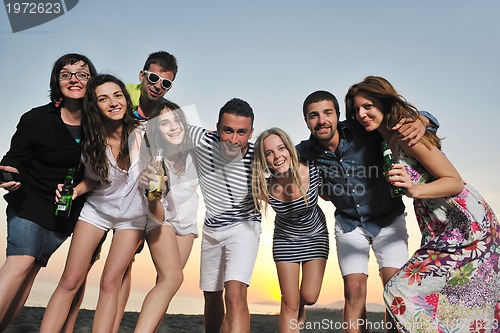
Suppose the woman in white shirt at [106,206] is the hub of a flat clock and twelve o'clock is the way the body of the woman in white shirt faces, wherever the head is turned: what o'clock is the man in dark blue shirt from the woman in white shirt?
The man in dark blue shirt is roughly at 9 o'clock from the woman in white shirt.

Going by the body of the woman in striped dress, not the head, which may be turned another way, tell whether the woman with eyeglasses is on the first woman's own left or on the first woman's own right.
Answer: on the first woman's own right

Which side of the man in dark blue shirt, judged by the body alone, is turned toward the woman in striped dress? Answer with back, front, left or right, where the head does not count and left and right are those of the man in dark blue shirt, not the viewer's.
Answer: right

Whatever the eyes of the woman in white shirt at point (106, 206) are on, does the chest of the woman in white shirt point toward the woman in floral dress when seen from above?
no

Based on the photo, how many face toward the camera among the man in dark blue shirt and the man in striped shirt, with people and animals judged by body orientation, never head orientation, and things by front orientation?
2

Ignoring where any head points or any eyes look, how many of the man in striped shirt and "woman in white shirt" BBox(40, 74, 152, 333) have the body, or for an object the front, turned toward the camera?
2

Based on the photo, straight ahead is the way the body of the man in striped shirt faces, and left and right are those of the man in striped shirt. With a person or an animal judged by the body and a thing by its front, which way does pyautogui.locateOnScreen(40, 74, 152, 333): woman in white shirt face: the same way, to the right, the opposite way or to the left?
the same way

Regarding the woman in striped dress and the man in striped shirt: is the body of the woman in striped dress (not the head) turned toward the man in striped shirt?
no

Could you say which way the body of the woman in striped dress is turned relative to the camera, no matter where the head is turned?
toward the camera

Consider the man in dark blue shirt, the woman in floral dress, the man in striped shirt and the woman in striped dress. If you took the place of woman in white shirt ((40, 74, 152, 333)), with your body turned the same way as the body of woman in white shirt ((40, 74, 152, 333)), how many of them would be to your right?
0

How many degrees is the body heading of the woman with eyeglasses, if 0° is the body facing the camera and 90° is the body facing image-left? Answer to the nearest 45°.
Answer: approximately 315°

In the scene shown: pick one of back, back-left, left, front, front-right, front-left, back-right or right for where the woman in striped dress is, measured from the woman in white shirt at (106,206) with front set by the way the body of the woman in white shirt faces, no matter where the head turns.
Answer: left

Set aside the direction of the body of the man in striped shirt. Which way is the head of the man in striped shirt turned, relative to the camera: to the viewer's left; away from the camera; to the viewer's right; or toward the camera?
toward the camera

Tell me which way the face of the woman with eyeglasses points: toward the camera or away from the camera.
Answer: toward the camera

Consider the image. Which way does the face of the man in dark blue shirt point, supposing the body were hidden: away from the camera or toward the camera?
toward the camera

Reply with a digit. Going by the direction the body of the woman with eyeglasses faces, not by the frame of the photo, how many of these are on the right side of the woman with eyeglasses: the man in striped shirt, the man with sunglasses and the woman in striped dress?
0

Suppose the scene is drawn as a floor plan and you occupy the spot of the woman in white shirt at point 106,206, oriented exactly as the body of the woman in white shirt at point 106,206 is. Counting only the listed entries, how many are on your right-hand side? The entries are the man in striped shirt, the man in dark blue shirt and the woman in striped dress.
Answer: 0

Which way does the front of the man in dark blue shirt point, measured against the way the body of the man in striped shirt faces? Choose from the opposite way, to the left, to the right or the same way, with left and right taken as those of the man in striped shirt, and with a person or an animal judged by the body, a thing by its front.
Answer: the same way

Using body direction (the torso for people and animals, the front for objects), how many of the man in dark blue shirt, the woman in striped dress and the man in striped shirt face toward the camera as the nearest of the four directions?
3

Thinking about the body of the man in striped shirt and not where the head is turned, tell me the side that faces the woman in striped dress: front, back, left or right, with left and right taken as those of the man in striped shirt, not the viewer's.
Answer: left
